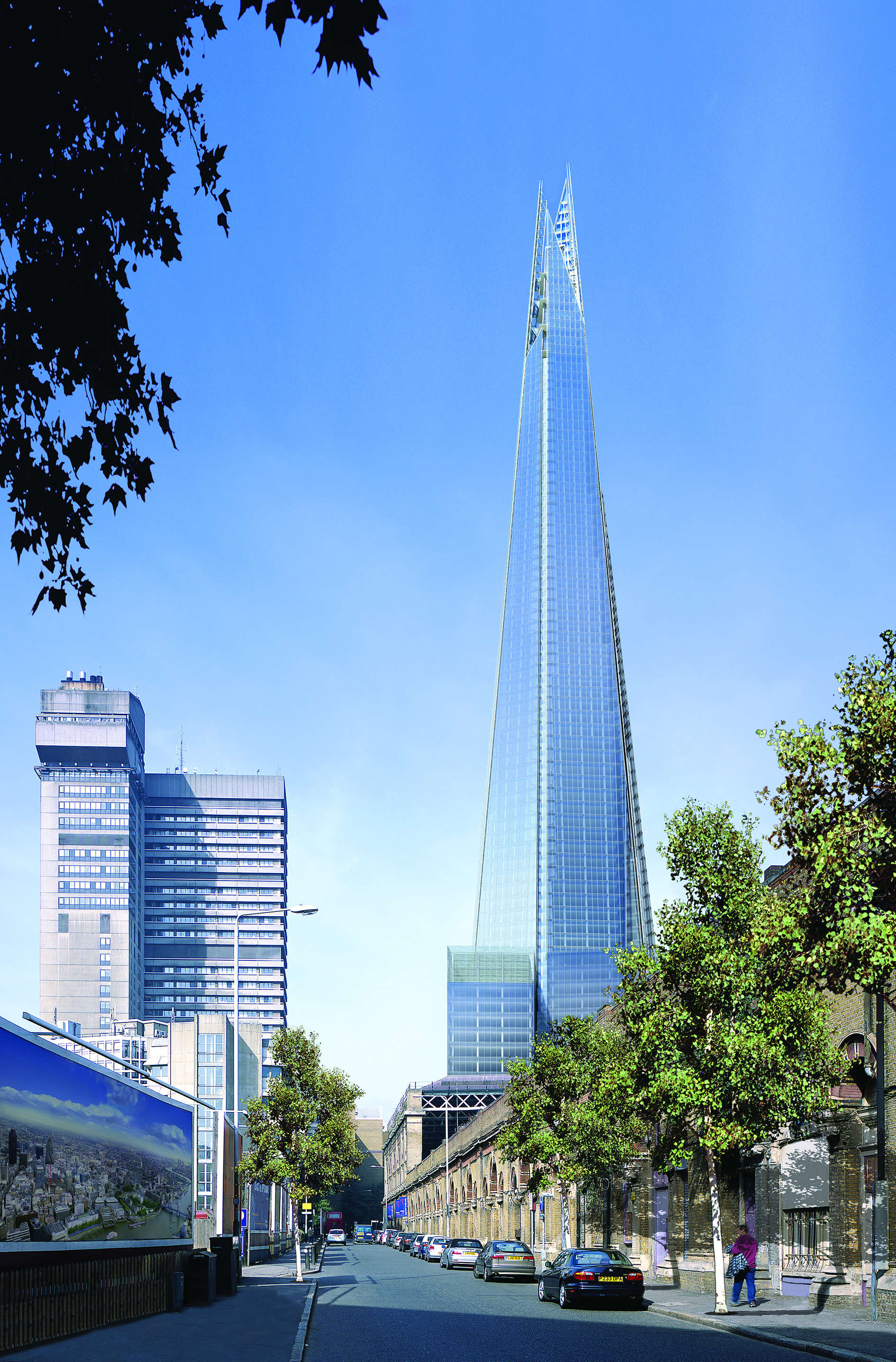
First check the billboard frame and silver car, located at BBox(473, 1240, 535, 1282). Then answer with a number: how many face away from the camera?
1

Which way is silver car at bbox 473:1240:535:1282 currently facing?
away from the camera

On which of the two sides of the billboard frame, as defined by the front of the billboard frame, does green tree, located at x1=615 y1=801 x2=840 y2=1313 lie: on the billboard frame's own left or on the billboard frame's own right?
on the billboard frame's own left

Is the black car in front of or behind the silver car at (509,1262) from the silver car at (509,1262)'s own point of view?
behind

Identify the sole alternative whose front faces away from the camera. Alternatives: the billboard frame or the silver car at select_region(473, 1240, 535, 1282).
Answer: the silver car

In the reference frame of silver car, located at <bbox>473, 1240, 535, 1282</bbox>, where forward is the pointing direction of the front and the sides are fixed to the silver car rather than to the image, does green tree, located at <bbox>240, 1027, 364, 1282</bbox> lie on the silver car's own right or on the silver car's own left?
on the silver car's own left

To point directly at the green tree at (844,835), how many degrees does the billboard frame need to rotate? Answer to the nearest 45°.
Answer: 0° — it already faces it

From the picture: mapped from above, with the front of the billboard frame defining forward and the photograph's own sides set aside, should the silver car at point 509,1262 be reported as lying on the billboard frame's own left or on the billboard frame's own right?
on the billboard frame's own left

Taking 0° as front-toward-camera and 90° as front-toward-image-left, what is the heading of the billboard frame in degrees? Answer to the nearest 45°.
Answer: approximately 315°

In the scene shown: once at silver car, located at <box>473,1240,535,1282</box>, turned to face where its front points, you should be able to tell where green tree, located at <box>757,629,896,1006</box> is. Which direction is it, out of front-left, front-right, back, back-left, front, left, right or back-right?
back

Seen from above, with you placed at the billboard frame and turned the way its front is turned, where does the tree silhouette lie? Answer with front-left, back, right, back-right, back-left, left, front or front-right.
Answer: front-right

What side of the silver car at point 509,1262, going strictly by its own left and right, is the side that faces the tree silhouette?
back
